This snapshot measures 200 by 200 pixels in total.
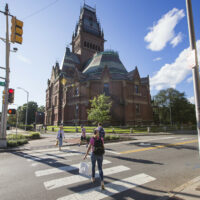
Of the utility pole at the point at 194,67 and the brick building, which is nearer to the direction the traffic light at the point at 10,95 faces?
the utility pole

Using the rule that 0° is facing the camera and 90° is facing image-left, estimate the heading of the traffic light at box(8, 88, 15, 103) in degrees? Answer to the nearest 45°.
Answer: approximately 0°

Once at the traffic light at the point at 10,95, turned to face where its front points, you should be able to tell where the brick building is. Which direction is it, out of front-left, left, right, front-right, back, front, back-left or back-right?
back-left

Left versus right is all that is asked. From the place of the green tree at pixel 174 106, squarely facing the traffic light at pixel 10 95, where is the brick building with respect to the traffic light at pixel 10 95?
right

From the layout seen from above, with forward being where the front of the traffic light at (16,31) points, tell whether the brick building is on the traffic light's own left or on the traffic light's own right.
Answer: on the traffic light's own left
